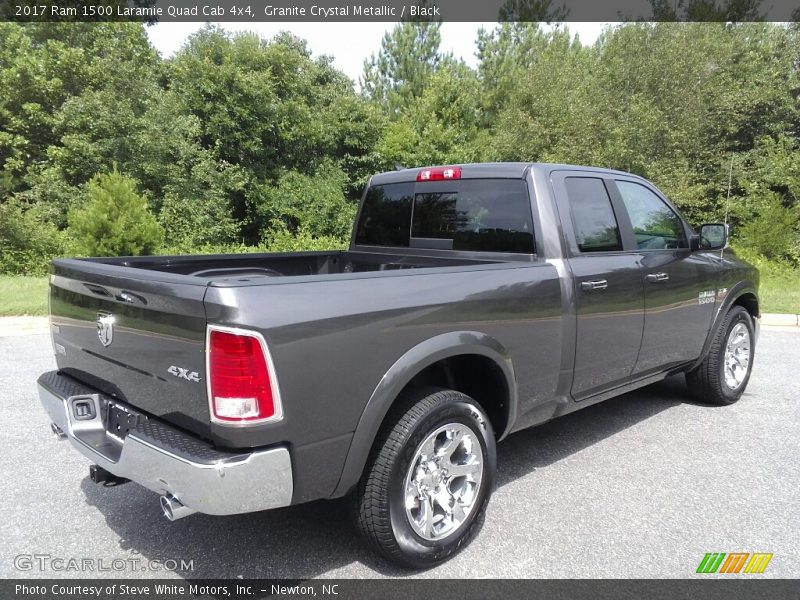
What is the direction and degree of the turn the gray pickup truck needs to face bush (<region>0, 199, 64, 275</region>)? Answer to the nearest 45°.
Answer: approximately 90° to its left

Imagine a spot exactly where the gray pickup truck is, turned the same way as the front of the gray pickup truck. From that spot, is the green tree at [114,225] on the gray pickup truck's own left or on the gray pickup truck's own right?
on the gray pickup truck's own left

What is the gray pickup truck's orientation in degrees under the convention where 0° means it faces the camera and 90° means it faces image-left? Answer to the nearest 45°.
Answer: approximately 225°

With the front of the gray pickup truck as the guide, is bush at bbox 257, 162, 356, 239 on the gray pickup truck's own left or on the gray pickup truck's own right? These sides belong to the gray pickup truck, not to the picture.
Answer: on the gray pickup truck's own left

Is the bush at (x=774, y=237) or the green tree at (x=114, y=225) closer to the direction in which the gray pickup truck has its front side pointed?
the bush

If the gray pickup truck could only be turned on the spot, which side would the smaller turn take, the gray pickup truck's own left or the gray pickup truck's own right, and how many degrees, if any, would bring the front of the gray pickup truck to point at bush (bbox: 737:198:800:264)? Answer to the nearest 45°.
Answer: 0° — it already faces it
